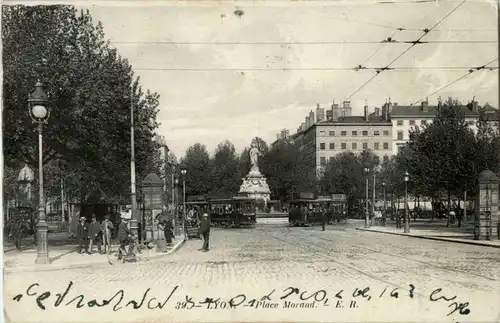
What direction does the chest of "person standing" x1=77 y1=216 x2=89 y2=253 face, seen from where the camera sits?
toward the camera
